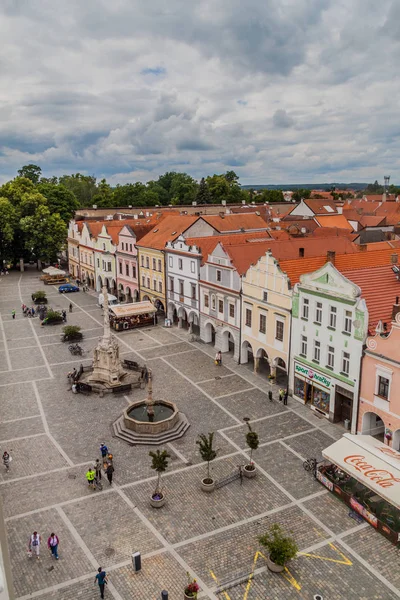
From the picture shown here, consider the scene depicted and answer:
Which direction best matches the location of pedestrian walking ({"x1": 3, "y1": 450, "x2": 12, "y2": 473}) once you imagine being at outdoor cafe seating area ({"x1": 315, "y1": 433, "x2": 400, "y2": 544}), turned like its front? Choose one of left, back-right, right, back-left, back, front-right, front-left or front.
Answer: front-right

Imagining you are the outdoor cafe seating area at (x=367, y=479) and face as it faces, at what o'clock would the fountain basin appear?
The fountain basin is roughly at 2 o'clock from the outdoor cafe seating area.

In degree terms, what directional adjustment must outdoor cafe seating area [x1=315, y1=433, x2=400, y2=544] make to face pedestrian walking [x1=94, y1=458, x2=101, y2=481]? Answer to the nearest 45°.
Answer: approximately 45° to its right

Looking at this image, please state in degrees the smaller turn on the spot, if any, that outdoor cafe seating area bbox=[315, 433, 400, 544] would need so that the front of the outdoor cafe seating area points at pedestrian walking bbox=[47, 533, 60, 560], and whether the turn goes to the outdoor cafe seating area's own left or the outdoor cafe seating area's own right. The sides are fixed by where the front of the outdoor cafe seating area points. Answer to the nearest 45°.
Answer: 0° — it already faces them

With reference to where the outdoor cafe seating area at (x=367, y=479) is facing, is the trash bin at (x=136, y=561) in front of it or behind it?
in front

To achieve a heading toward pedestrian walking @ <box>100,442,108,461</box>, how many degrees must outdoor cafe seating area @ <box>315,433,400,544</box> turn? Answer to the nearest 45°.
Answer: approximately 45° to its right

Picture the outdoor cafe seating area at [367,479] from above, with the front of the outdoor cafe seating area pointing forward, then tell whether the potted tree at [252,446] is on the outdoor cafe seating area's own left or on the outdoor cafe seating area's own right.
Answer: on the outdoor cafe seating area's own right

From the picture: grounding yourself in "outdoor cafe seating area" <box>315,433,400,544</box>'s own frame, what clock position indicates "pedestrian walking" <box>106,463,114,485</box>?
The pedestrian walking is roughly at 1 o'clock from the outdoor cafe seating area.

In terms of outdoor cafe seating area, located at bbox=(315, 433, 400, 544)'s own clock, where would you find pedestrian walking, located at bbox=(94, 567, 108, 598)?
The pedestrian walking is roughly at 12 o'clock from the outdoor cafe seating area.

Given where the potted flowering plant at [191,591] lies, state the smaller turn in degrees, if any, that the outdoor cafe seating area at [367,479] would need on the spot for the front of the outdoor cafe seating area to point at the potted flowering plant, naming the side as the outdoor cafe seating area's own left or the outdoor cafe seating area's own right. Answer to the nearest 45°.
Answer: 0° — it already faces it

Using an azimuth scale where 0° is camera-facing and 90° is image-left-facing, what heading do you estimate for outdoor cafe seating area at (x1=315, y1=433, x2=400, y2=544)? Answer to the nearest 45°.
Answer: approximately 45°

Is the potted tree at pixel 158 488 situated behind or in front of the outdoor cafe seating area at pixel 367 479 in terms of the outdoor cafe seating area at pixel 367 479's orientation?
in front
